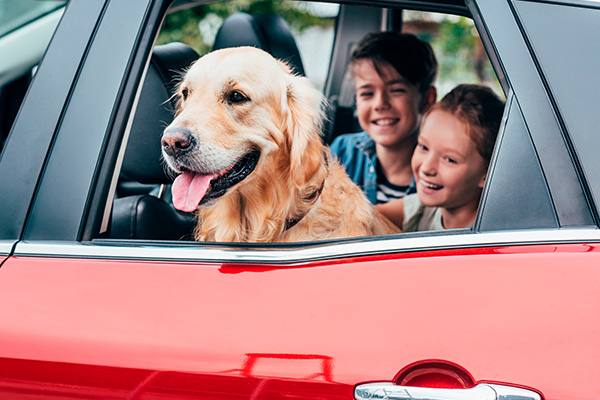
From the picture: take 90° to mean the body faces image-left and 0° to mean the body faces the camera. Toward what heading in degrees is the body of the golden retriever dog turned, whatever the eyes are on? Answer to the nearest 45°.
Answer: approximately 45°

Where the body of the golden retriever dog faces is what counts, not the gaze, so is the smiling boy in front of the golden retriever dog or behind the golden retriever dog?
behind

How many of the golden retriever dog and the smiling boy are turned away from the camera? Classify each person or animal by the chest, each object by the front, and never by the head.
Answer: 0

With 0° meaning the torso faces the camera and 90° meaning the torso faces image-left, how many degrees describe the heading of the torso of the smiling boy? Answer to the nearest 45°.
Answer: approximately 45°

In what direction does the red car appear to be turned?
to the viewer's left

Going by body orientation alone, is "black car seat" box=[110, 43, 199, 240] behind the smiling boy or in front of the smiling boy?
in front
